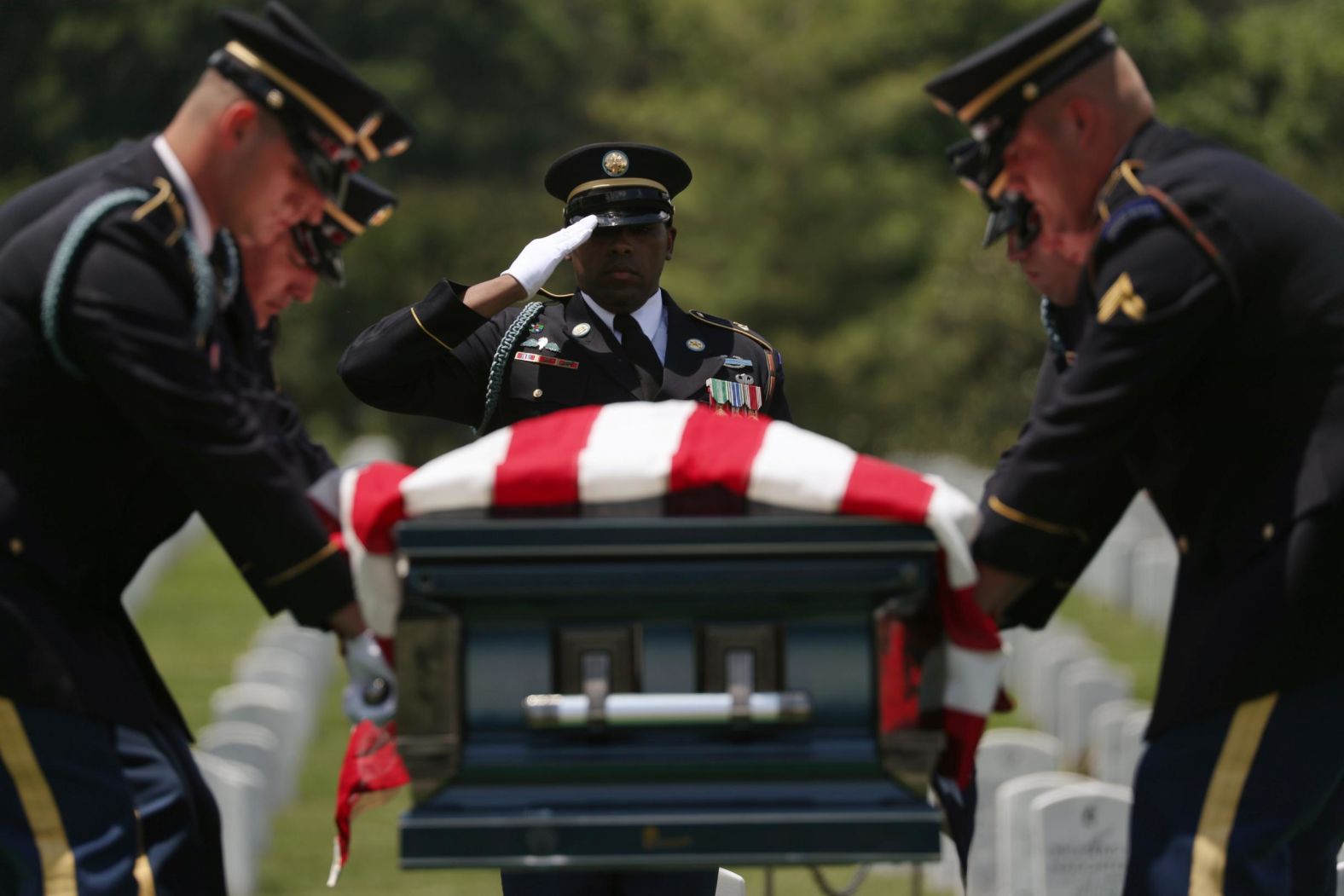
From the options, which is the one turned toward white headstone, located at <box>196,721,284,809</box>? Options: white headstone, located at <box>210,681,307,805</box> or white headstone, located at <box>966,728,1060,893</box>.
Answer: white headstone, located at <box>210,681,307,805</box>

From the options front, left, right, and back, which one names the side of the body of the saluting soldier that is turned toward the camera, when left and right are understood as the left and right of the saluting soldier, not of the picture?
front

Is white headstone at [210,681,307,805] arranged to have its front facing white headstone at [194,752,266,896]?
yes

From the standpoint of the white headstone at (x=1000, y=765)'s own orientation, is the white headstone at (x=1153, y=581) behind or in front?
behind

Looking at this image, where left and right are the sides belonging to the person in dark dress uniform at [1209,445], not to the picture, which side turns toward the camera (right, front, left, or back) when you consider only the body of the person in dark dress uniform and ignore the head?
left

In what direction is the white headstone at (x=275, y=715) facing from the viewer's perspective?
toward the camera

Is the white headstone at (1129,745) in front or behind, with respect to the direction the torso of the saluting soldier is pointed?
behind

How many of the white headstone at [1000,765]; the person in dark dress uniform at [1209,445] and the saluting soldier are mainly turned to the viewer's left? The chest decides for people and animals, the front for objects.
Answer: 1

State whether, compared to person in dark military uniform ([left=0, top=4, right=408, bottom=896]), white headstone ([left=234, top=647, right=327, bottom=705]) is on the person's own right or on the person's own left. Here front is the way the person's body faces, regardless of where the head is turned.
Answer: on the person's own left

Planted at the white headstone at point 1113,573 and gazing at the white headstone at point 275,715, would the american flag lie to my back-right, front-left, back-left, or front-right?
front-left

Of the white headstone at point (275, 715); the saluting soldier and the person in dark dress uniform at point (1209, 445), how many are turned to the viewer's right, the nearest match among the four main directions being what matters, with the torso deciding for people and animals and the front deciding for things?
0

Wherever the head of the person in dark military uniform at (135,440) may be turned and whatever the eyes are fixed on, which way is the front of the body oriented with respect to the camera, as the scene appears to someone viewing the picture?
to the viewer's right
